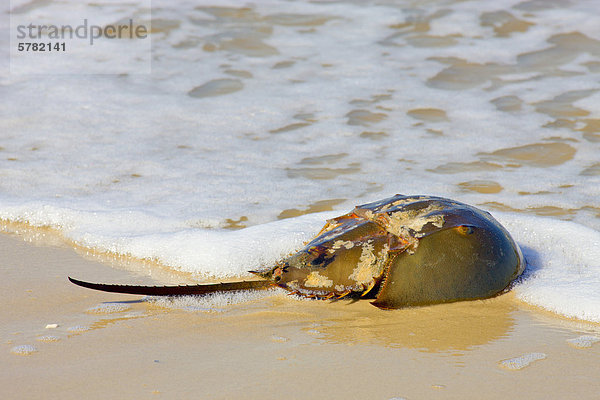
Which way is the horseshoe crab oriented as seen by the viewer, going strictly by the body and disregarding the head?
to the viewer's right
